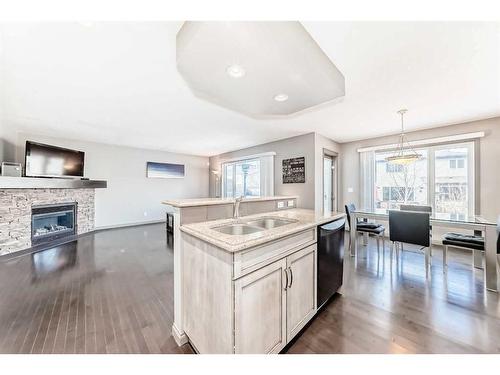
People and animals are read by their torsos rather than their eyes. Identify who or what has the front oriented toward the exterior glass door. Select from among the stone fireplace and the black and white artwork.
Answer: the stone fireplace

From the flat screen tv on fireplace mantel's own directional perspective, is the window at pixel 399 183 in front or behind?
in front

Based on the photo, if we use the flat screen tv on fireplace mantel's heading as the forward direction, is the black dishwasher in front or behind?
in front

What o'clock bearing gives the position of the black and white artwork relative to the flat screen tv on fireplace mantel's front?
The black and white artwork is roughly at 12 o'clock from the flat screen tv on fireplace mantel.

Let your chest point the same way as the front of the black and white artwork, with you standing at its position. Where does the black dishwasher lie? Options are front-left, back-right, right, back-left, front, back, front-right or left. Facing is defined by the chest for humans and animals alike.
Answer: front-left

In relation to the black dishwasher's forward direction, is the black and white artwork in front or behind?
behind

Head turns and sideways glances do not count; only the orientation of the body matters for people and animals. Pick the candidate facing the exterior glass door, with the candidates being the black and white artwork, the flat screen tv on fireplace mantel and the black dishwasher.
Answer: the flat screen tv on fireplace mantel

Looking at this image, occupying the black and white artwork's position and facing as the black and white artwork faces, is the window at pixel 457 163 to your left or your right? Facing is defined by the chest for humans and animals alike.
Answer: on your left

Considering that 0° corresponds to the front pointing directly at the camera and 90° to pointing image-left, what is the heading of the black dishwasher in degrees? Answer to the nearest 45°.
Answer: approximately 315°

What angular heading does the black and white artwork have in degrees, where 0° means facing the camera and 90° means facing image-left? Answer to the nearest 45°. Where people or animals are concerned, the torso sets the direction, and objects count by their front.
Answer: approximately 45°

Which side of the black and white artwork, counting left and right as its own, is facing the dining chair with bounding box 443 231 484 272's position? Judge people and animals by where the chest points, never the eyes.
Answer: left
